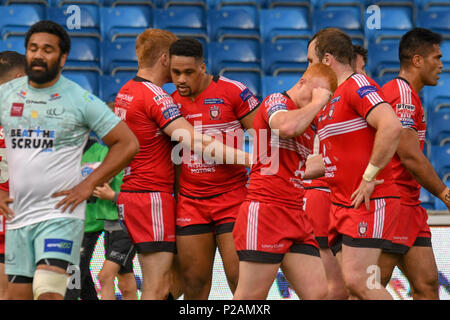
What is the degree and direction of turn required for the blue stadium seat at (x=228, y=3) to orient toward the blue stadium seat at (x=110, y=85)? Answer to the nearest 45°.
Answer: approximately 45° to its right

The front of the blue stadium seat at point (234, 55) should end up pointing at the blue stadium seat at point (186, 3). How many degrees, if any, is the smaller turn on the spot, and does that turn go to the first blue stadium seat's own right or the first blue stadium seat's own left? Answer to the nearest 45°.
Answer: approximately 135° to the first blue stadium seat's own right

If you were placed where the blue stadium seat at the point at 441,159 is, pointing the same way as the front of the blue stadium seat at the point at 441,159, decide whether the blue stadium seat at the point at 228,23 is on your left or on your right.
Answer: on your right

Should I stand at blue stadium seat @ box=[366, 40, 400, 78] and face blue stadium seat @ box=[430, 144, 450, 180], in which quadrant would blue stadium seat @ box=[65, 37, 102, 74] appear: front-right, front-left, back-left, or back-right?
back-right

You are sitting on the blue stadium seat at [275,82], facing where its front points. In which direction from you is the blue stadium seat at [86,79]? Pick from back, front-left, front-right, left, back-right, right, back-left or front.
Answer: right
